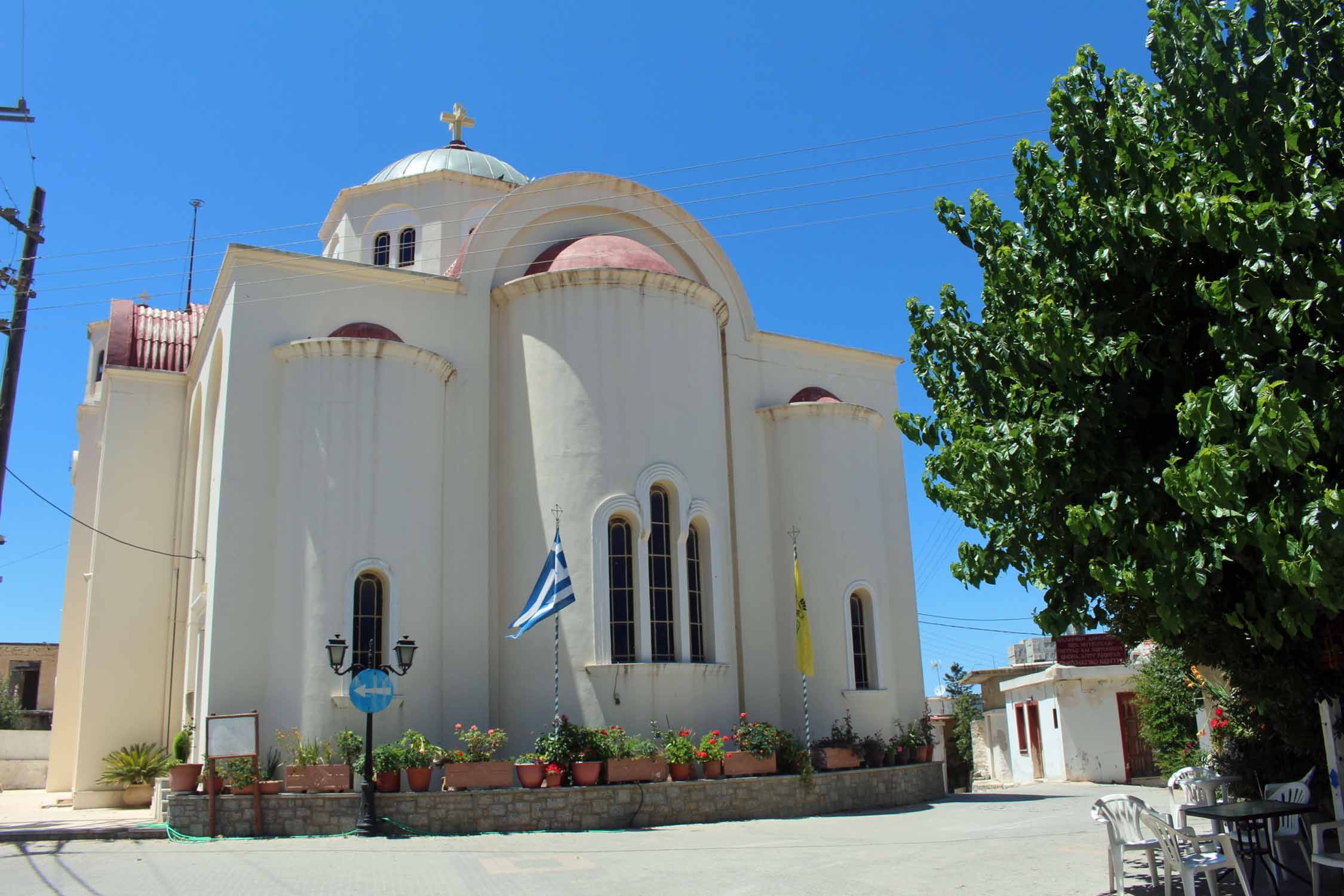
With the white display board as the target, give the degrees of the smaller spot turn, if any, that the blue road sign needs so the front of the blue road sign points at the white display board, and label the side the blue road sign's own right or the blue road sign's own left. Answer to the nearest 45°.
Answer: approximately 135° to the blue road sign's own right

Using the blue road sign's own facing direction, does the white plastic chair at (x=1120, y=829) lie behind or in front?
in front

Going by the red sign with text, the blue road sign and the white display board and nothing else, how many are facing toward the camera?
3

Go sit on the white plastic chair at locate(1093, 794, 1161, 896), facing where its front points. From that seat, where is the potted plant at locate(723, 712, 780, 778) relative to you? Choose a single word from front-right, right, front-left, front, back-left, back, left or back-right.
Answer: back

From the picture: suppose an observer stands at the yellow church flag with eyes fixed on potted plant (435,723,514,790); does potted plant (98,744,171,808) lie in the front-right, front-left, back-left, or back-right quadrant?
front-right

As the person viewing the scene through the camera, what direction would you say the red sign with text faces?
facing the viewer

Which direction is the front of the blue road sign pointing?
toward the camera

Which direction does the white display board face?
toward the camera

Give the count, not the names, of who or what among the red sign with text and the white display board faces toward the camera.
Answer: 2

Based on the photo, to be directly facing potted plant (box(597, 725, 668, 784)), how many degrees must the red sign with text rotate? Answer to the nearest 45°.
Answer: approximately 45° to its right

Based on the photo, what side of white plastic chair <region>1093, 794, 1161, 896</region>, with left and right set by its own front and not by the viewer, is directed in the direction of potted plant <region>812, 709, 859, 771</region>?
back

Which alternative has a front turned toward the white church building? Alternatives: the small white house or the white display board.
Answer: the small white house

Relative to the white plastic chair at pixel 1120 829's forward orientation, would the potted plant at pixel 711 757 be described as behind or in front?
behind
